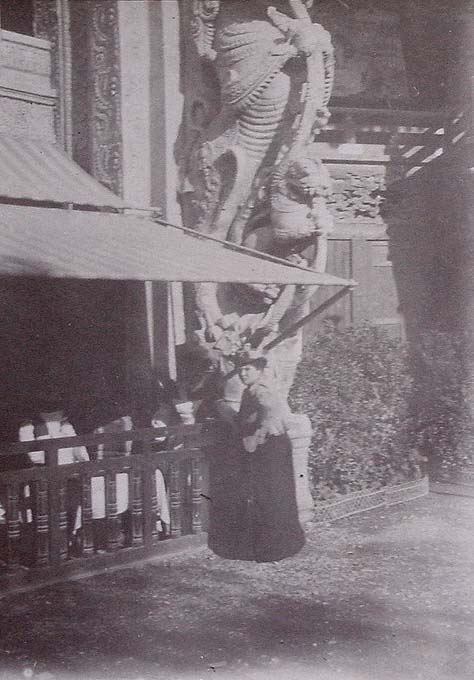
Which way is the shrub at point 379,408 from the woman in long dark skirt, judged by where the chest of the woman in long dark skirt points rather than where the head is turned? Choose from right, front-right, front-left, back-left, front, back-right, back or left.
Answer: back

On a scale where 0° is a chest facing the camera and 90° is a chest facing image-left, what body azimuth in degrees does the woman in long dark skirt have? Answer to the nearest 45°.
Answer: approximately 45°
